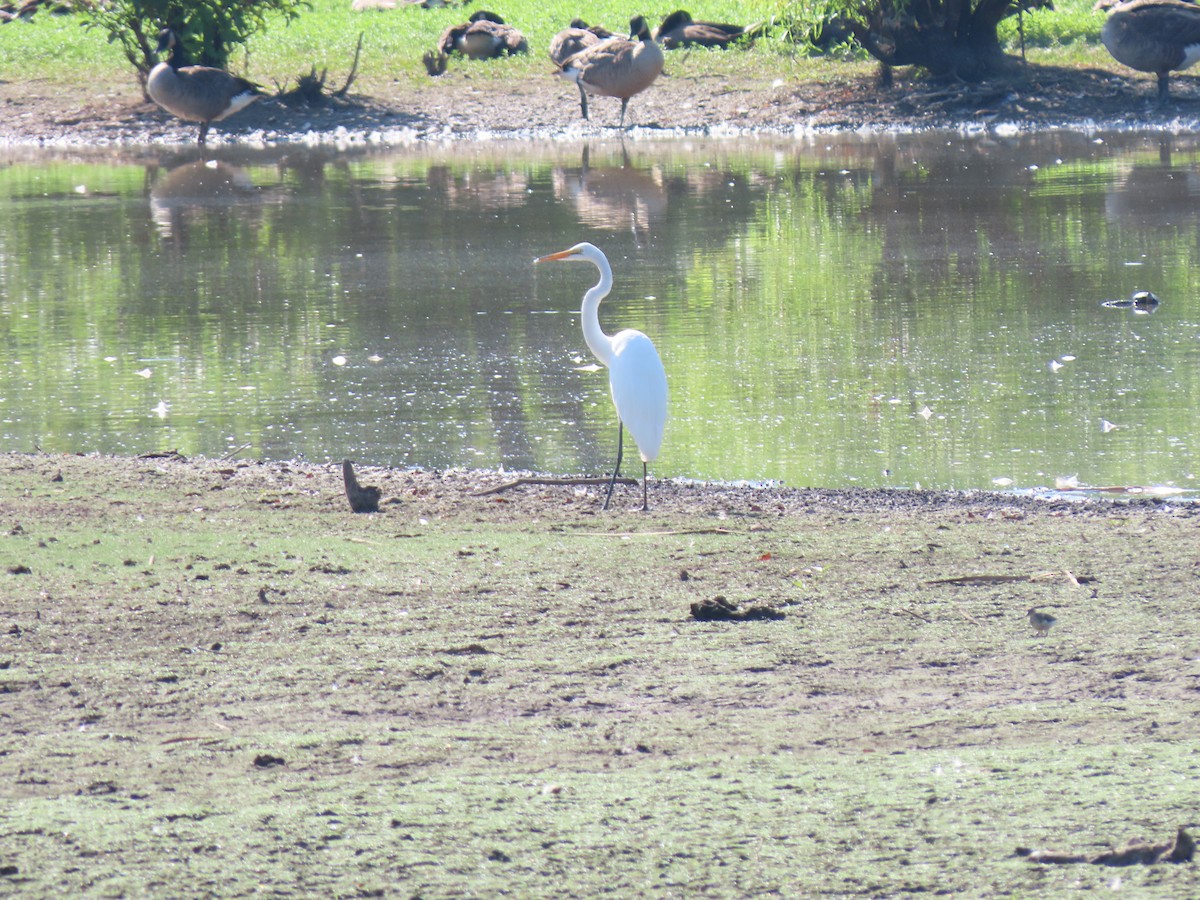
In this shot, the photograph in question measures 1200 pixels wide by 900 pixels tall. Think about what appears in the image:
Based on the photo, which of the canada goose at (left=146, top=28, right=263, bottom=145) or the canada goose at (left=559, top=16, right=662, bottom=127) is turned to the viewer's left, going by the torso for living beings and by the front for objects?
the canada goose at (left=146, top=28, right=263, bottom=145)

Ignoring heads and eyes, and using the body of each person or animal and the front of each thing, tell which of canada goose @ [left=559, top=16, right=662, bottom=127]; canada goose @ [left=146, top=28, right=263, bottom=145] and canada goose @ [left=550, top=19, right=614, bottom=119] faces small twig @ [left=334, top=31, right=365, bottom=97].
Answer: canada goose @ [left=550, top=19, right=614, bottom=119]

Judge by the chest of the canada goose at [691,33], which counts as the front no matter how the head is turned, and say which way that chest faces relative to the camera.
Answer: to the viewer's left

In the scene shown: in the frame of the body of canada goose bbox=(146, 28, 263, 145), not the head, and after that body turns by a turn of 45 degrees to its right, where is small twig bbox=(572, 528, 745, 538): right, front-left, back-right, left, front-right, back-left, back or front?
back-left

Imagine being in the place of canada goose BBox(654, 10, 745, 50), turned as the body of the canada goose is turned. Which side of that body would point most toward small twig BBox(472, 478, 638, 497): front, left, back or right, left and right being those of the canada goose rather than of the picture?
left

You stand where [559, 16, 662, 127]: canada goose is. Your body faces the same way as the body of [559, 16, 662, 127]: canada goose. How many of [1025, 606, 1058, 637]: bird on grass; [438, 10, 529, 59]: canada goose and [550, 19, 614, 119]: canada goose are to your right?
1

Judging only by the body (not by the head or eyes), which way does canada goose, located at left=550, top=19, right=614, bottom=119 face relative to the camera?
to the viewer's left

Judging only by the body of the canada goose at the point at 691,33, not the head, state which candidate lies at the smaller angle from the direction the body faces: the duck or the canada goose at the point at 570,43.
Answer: the canada goose

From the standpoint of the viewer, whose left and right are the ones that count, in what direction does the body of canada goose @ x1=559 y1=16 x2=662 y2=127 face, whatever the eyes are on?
facing to the right of the viewer

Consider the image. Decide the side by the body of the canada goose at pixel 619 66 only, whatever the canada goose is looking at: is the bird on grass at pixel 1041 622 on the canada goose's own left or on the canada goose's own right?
on the canada goose's own right

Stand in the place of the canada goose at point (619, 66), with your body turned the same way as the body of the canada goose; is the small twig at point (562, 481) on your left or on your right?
on your right

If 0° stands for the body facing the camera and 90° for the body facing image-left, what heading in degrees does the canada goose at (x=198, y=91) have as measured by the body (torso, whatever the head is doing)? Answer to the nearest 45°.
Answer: approximately 90°

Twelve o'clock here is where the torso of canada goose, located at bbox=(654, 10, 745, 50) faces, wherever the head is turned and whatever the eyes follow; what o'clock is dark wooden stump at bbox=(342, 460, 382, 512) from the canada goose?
The dark wooden stump is roughly at 9 o'clock from the canada goose.
